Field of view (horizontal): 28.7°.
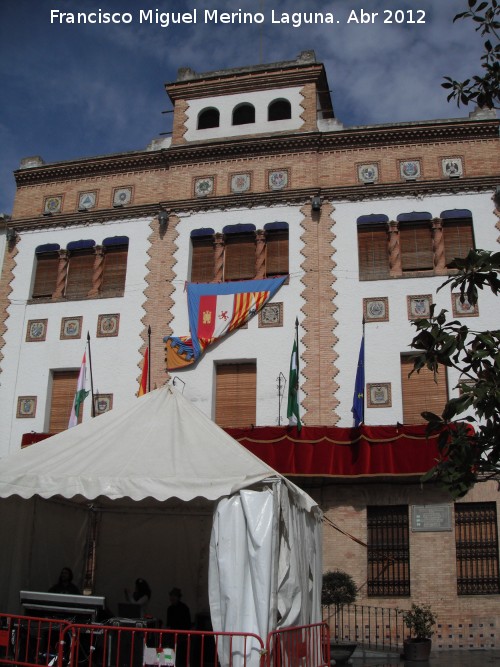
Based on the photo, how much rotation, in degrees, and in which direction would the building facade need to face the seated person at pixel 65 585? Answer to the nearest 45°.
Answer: approximately 45° to its right

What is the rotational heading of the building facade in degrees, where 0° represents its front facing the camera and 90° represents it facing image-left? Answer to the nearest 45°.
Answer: approximately 0°

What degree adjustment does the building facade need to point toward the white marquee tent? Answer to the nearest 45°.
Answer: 0° — it already faces it

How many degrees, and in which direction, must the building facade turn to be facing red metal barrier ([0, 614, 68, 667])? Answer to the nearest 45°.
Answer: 0° — it already faces it
